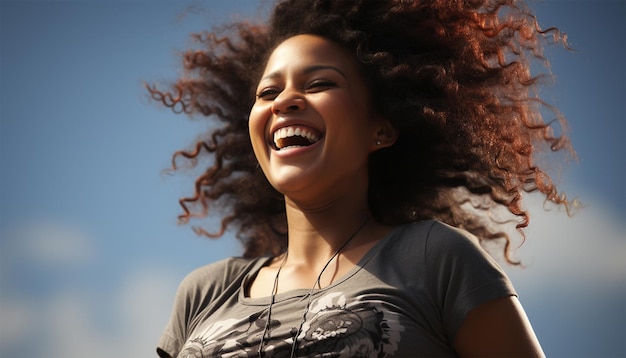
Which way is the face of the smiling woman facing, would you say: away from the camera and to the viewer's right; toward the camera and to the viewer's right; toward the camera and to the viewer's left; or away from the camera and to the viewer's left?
toward the camera and to the viewer's left

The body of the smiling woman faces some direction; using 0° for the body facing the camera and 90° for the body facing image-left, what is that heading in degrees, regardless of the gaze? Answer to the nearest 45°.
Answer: approximately 45°
